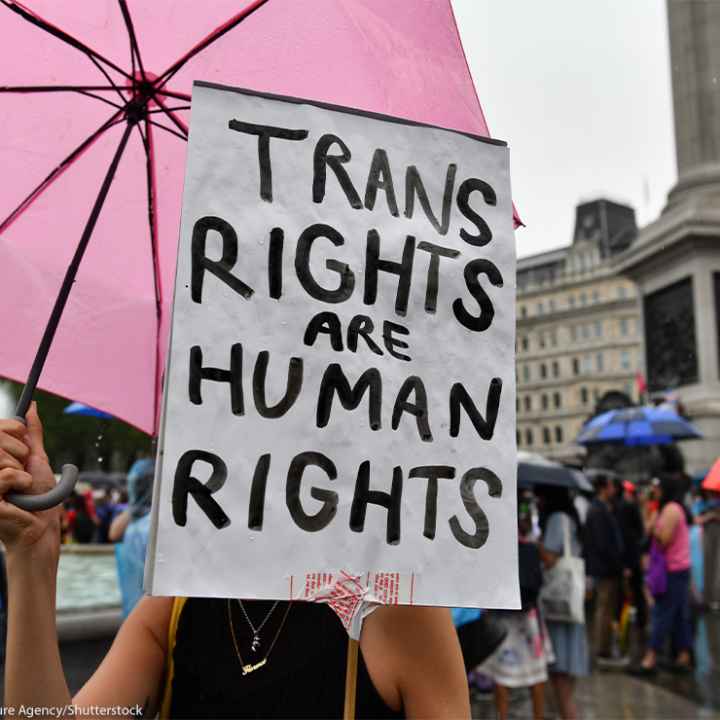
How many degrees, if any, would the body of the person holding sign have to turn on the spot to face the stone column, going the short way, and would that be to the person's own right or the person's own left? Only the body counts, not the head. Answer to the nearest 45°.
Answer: approximately 135° to the person's own left

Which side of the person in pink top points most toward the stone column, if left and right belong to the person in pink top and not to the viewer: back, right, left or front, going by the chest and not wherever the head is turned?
right

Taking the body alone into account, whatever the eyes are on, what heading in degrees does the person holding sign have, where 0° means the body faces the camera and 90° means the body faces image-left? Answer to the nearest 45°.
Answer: approximately 0°

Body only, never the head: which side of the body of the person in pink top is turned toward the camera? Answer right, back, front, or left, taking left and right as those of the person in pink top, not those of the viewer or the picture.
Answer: left

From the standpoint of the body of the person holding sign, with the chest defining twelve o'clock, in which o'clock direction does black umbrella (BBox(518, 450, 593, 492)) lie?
The black umbrella is roughly at 7 o'clock from the person holding sign.

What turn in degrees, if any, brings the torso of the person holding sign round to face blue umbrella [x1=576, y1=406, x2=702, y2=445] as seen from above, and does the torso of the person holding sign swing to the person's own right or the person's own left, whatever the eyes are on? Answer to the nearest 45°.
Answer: approximately 135° to the person's own left

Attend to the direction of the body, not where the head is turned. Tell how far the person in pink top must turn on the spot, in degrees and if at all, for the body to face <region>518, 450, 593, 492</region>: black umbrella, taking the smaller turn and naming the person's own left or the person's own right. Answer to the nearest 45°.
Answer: approximately 45° to the person's own left

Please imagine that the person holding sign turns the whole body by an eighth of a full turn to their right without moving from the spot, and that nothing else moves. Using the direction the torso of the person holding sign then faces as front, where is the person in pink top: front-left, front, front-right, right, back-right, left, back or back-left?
back
